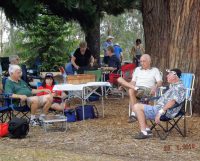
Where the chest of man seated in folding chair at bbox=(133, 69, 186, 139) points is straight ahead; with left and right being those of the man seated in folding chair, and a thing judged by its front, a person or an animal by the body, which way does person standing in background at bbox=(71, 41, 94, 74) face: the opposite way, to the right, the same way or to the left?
to the left

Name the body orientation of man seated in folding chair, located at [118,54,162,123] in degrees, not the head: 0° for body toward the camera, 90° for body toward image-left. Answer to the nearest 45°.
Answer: approximately 45°

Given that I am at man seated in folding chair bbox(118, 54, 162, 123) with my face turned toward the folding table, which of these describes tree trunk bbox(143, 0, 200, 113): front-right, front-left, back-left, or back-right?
back-right

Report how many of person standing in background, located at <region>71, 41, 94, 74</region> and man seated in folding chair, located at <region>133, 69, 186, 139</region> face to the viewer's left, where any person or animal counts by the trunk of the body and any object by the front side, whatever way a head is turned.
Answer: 1

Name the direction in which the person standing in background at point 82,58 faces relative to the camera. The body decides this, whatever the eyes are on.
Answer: toward the camera

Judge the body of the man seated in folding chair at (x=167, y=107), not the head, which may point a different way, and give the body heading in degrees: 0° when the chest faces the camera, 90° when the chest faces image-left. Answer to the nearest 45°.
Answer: approximately 90°

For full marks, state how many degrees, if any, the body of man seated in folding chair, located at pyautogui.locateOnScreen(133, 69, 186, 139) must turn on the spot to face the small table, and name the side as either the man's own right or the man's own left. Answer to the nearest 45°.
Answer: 0° — they already face it

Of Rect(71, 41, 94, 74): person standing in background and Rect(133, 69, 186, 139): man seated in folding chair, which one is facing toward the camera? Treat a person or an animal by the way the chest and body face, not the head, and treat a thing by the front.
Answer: the person standing in background

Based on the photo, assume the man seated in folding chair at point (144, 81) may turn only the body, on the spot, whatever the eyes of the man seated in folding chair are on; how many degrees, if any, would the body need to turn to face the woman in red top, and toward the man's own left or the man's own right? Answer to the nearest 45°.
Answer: approximately 45° to the man's own right

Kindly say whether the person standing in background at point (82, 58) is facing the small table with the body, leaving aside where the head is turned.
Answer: yes

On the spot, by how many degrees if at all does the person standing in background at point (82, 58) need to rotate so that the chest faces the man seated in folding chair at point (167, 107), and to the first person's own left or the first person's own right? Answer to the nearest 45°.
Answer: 0° — they already face them
